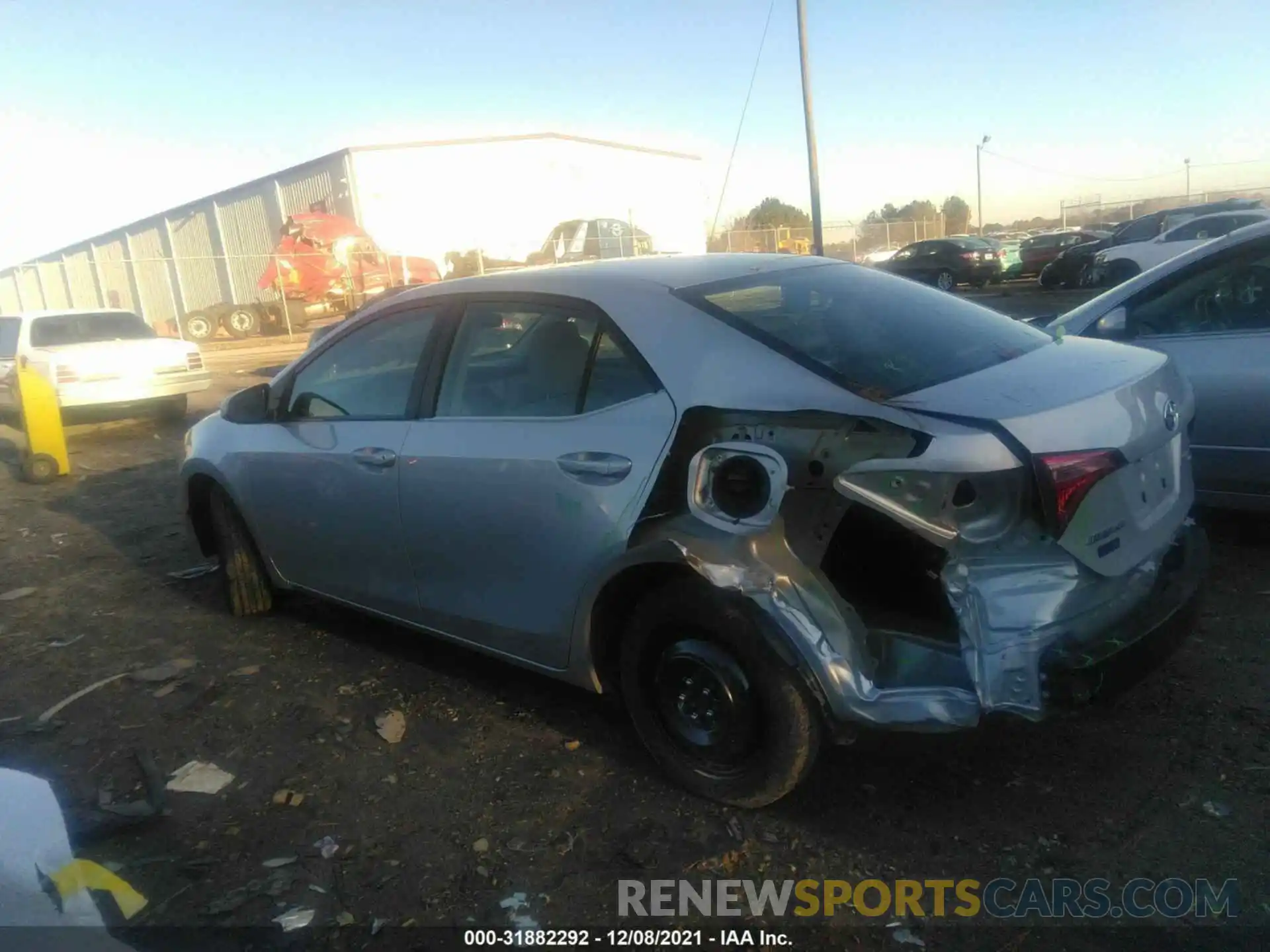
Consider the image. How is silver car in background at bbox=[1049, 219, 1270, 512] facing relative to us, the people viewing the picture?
facing to the left of the viewer

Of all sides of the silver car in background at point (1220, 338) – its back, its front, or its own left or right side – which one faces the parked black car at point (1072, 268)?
right

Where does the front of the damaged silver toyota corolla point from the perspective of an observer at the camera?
facing away from the viewer and to the left of the viewer

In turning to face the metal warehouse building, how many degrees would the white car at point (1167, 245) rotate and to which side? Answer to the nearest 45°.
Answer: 0° — it already faces it

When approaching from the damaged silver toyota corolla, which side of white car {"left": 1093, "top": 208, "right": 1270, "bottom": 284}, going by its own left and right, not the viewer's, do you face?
left

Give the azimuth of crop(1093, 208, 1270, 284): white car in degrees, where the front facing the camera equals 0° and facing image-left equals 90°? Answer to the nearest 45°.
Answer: approximately 90°

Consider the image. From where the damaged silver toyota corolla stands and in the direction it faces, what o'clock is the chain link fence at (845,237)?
The chain link fence is roughly at 2 o'clock from the damaged silver toyota corolla.

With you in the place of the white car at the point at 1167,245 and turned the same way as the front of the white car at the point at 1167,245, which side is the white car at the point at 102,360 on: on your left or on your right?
on your left

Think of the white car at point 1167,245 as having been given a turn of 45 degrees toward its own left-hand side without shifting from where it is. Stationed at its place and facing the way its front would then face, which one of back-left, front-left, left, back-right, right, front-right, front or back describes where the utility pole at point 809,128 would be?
front

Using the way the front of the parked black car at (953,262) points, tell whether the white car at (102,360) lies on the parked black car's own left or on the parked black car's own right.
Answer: on the parked black car's own left

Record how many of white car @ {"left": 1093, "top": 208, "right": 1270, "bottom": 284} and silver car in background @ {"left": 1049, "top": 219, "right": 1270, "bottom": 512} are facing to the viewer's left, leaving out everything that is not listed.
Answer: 2
